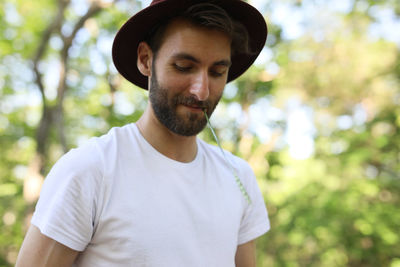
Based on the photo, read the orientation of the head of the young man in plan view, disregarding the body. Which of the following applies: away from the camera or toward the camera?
toward the camera

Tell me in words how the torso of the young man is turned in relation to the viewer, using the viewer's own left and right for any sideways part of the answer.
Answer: facing the viewer and to the right of the viewer

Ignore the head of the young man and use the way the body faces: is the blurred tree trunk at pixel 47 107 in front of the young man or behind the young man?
behind
